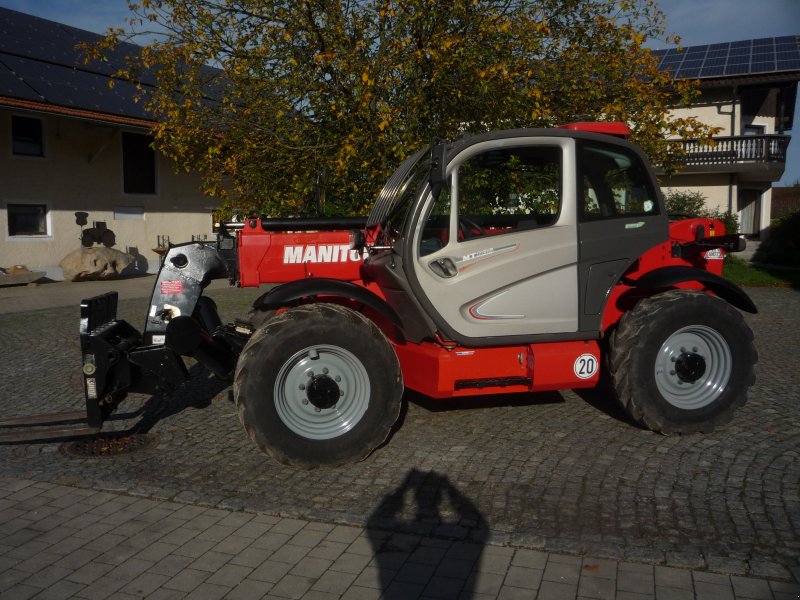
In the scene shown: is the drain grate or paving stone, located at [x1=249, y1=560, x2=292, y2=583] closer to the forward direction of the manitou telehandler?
the drain grate

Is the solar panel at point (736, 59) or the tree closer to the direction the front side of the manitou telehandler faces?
the tree

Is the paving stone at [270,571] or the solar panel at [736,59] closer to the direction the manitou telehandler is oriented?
the paving stone

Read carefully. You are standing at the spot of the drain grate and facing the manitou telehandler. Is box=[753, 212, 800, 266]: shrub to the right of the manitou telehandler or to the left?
left

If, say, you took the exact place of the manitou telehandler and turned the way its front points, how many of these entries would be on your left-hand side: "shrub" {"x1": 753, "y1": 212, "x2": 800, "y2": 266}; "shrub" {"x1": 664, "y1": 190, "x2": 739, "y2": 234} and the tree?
0

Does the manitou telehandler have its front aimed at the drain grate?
yes

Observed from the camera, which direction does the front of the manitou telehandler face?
facing to the left of the viewer

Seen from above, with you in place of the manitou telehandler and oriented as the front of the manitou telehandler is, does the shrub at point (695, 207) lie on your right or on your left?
on your right

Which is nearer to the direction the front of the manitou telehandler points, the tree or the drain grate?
the drain grate

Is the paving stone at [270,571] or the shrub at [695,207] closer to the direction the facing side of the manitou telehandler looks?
the paving stone

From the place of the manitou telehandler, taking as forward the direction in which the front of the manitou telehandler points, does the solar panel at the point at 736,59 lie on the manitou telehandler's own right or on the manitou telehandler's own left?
on the manitou telehandler's own right

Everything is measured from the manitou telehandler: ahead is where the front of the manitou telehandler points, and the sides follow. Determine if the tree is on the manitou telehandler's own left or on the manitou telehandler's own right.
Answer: on the manitou telehandler's own right

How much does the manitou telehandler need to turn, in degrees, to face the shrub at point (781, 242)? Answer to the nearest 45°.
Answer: approximately 135° to its right

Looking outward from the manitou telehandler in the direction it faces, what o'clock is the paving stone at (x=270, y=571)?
The paving stone is roughly at 10 o'clock from the manitou telehandler.

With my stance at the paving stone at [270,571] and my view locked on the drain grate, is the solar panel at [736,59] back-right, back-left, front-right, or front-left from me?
front-right
